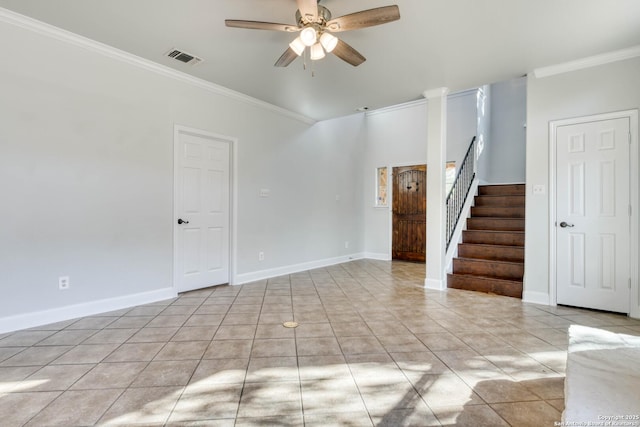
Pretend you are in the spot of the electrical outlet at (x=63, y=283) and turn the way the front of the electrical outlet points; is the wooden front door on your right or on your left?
on your left

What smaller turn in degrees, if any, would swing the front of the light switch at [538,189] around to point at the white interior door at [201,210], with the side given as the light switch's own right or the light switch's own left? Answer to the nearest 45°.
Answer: approximately 45° to the light switch's own right

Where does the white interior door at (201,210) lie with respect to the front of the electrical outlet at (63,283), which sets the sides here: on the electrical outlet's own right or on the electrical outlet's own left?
on the electrical outlet's own left

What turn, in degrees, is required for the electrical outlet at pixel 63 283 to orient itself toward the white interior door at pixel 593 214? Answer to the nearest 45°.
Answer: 0° — it already faces it
